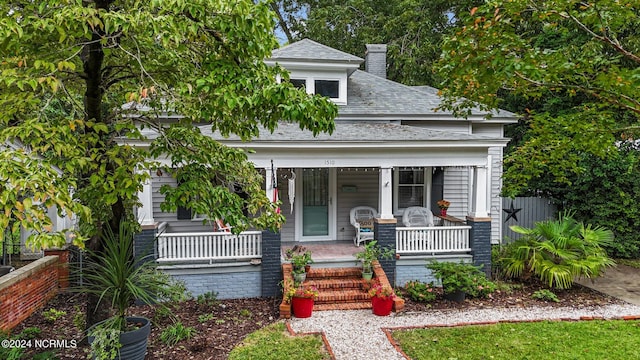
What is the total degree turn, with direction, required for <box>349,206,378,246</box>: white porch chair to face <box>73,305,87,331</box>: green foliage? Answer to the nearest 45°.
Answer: approximately 45° to its right

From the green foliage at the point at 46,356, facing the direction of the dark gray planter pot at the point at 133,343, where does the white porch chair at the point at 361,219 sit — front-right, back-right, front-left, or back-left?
front-left

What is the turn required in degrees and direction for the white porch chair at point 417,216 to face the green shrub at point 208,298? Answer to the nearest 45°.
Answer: approximately 45° to its right

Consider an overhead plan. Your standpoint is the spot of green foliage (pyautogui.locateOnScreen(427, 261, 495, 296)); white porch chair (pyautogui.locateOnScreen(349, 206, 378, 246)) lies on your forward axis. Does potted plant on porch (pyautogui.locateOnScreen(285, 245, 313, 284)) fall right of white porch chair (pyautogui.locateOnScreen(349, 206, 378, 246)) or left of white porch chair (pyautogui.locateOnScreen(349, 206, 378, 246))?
left

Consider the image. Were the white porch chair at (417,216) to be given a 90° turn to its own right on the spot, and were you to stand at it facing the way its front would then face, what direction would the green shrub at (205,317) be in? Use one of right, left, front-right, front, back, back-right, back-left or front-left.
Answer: front-left

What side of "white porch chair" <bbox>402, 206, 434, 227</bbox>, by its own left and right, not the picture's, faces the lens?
front

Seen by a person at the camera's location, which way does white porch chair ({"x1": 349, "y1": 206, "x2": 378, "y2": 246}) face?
facing the viewer

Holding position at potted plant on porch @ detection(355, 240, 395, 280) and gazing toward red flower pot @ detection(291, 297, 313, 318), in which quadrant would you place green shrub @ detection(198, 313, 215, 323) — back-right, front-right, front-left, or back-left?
front-right

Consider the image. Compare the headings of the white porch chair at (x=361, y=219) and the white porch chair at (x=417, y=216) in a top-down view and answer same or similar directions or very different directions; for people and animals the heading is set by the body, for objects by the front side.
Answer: same or similar directions

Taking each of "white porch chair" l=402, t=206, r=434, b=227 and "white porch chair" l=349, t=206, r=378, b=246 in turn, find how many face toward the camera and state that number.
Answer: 2

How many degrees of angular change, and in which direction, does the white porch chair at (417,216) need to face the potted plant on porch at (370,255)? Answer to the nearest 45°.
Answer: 0° — it already faces it

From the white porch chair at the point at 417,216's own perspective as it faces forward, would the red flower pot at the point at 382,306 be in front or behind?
in front

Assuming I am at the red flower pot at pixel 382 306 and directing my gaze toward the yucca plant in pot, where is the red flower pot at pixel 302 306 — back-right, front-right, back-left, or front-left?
front-right

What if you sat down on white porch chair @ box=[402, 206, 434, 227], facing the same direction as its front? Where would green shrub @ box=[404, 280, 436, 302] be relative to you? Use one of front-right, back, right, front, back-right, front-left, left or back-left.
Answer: front
